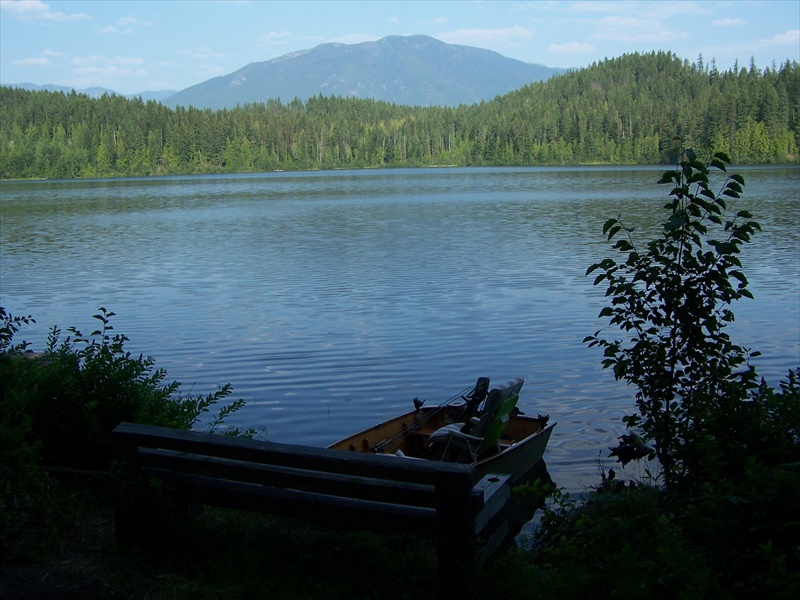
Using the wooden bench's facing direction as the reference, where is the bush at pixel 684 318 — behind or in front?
in front

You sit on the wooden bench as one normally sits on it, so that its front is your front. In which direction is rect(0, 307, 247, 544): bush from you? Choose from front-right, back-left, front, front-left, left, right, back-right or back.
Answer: left

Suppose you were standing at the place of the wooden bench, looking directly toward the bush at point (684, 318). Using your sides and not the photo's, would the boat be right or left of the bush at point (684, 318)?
left

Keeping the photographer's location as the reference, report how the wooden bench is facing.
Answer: facing away from the viewer and to the right of the viewer

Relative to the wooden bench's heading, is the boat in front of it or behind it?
in front
